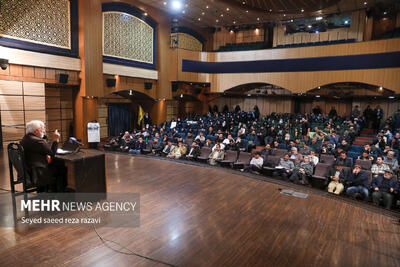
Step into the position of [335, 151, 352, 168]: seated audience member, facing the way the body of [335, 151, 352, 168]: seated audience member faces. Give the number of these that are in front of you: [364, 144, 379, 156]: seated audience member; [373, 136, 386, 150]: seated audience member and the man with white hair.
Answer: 1

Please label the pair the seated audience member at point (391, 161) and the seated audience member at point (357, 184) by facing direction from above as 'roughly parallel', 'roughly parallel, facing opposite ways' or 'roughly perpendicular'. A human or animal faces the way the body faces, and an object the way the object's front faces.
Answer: roughly parallel

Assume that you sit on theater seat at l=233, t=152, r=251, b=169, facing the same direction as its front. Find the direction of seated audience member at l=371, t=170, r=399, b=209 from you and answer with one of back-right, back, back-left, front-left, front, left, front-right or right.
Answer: left

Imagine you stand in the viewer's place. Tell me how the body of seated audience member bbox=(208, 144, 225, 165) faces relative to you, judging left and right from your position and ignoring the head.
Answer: facing the viewer and to the left of the viewer

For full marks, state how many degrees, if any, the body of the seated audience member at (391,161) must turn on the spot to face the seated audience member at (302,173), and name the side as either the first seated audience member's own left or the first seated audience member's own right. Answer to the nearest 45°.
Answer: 0° — they already face them

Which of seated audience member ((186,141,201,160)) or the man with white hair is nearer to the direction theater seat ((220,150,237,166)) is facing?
the man with white hair

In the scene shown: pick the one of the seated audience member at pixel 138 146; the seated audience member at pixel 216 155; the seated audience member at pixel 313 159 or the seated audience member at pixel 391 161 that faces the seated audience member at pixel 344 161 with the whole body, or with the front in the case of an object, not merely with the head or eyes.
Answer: the seated audience member at pixel 391 161

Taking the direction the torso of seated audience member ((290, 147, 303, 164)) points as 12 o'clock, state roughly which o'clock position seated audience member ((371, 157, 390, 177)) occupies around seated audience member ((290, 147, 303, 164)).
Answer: seated audience member ((371, 157, 390, 177)) is roughly at 8 o'clock from seated audience member ((290, 147, 303, 164)).

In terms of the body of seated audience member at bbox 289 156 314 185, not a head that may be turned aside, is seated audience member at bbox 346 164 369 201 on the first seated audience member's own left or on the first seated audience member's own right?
on the first seated audience member's own left

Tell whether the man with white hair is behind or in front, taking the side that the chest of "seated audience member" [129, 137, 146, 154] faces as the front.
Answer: in front

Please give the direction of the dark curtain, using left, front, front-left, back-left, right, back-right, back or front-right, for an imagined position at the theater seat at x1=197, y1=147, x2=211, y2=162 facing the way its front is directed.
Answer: right

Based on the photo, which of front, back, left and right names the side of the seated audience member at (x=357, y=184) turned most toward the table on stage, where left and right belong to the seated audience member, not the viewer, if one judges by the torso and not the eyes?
front

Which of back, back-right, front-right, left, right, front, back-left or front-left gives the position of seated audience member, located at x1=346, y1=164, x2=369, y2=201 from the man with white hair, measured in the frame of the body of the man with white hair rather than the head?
front-right

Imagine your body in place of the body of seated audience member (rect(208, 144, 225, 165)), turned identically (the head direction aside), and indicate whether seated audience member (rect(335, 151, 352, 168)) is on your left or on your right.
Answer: on your left

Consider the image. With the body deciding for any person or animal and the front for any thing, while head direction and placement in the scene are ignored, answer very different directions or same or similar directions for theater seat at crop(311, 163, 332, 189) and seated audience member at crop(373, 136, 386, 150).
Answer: same or similar directions

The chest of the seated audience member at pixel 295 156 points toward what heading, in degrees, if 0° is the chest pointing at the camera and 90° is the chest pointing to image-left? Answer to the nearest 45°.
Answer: approximately 45°

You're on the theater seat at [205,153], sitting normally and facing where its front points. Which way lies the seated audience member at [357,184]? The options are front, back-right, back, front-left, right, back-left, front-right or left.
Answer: left

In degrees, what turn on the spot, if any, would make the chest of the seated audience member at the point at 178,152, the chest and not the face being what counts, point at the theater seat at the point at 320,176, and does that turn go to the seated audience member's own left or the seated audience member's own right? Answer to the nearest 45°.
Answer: approximately 90° to the seated audience member's own left
